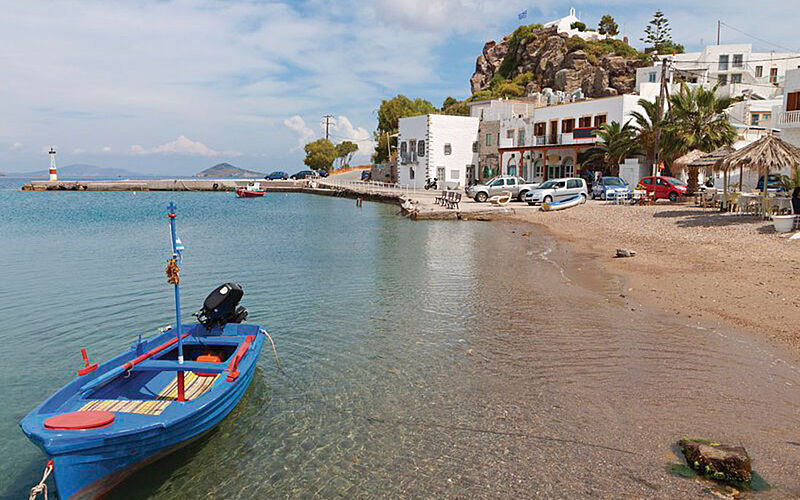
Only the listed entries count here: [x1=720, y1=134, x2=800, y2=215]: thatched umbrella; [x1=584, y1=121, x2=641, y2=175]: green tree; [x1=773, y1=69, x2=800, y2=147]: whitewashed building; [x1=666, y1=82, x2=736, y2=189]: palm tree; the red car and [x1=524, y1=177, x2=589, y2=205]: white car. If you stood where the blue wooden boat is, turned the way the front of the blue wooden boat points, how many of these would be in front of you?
0

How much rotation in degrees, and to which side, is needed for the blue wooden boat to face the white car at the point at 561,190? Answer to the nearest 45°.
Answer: approximately 180°

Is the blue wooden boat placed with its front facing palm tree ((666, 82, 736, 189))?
no

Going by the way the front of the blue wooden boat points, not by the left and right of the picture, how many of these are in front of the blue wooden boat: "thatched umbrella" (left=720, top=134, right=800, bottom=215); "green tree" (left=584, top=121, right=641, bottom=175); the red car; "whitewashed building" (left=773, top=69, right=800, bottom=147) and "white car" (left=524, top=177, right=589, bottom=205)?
0

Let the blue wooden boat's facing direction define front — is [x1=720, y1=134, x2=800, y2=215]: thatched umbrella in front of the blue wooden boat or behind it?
behind

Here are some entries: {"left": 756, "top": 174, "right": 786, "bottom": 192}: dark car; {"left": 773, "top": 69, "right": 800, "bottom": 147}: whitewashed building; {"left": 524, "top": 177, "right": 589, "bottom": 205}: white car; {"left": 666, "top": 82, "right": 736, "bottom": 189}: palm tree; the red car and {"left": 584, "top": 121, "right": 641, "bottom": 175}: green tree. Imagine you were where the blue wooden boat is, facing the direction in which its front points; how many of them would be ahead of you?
0

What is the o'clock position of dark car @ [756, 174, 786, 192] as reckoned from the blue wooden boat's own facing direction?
The dark car is roughly at 7 o'clock from the blue wooden boat.

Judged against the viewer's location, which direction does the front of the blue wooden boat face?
facing the viewer and to the left of the viewer

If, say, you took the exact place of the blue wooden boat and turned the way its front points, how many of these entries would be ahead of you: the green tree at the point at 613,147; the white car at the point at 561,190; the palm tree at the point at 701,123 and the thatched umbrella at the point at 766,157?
0

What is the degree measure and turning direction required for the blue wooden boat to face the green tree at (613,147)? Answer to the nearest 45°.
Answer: approximately 180°

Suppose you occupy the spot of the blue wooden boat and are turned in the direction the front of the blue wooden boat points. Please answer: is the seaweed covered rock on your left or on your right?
on your left

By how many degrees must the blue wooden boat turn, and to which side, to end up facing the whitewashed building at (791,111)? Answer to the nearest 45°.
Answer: approximately 135° to its left

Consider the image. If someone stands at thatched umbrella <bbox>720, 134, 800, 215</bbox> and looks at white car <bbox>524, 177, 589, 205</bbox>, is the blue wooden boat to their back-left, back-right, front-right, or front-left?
back-left

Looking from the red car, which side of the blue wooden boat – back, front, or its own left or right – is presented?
back
